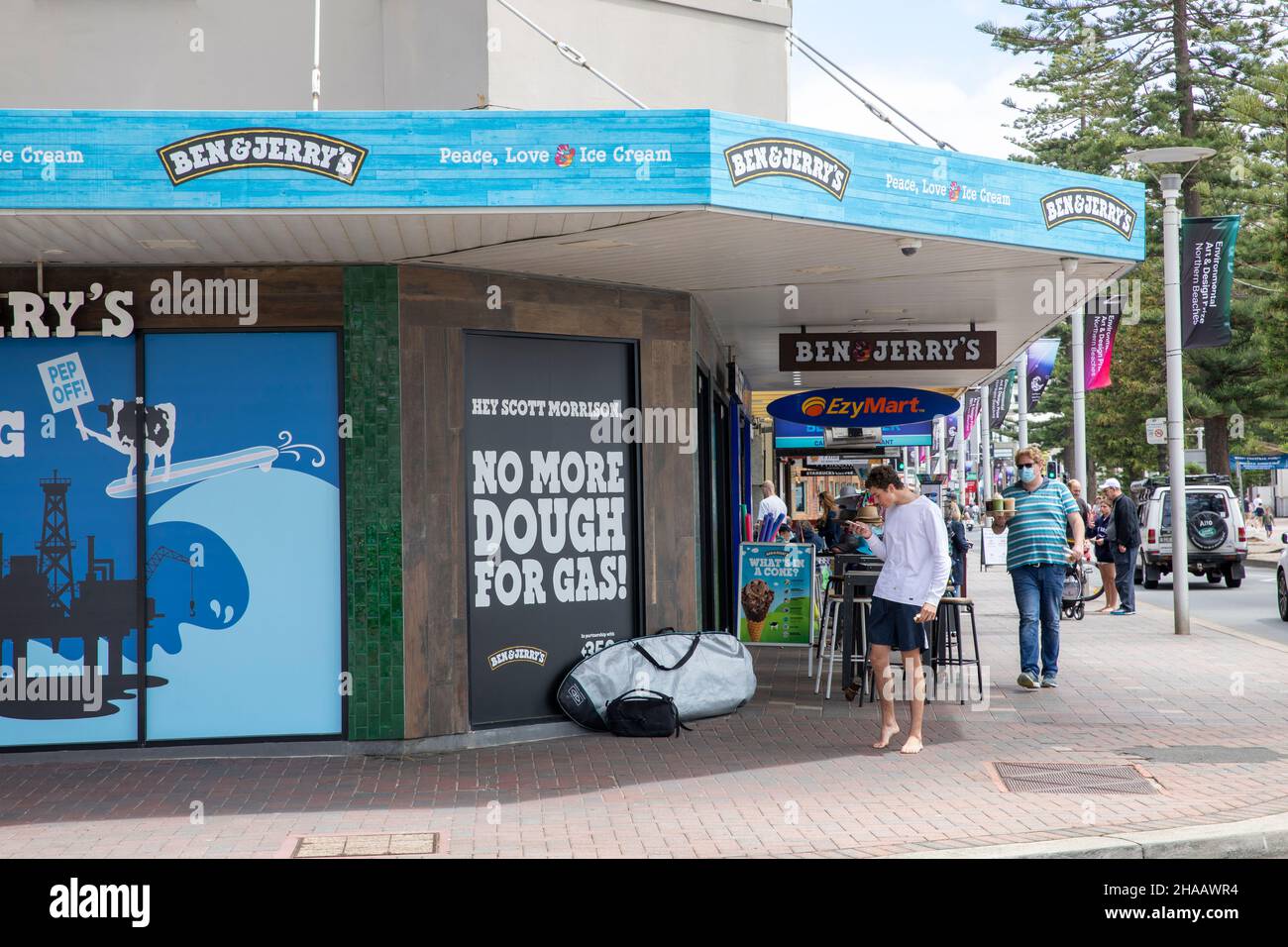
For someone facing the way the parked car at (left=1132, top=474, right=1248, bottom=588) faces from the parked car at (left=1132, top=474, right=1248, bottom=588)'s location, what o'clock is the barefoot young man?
The barefoot young man is roughly at 6 o'clock from the parked car.

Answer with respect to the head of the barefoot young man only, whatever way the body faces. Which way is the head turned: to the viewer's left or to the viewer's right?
to the viewer's left

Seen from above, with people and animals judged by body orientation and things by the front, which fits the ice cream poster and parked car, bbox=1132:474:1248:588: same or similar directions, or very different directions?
very different directions

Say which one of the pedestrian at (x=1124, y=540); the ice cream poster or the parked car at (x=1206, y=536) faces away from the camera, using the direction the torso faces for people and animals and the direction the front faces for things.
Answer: the parked car

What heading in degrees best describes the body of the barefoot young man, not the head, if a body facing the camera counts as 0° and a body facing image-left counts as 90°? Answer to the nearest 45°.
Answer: approximately 45°

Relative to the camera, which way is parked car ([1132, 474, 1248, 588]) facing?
away from the camera

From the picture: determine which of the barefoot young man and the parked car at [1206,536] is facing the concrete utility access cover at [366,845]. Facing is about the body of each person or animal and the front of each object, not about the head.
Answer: the barefoot young man

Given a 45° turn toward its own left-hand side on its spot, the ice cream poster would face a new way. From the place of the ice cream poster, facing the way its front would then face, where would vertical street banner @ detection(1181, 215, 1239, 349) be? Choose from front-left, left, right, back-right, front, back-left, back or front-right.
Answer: left

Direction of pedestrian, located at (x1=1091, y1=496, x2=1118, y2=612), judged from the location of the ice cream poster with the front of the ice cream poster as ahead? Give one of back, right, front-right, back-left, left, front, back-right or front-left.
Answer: back-left
